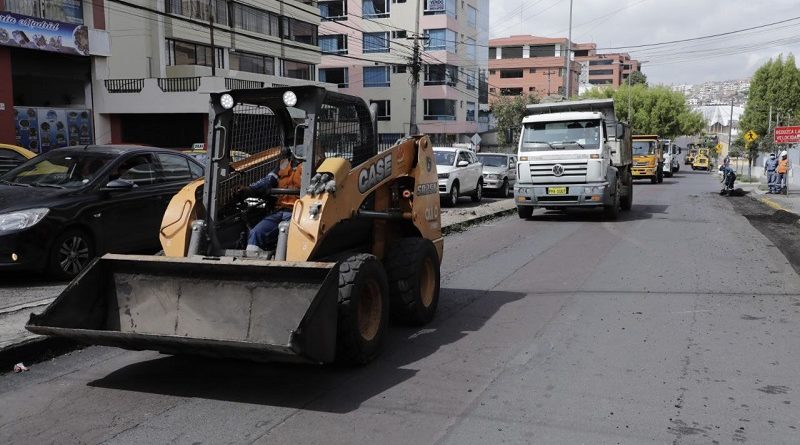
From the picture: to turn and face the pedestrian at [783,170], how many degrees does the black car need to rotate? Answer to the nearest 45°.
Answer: approximately 135° to its left

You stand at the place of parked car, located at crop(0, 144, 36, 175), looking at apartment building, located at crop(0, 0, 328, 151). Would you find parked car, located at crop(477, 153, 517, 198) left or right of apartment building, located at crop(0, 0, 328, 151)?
right

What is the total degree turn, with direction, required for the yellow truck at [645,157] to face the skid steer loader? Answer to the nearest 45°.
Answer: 0° — it already faces it

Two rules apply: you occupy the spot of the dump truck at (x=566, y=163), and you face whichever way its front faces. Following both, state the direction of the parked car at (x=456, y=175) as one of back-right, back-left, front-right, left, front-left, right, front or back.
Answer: back-right

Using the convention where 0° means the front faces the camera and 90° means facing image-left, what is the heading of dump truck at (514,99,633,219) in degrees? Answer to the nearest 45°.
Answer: approximately 0°

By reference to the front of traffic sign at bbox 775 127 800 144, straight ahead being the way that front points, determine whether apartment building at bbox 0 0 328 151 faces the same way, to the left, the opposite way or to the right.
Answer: to the left

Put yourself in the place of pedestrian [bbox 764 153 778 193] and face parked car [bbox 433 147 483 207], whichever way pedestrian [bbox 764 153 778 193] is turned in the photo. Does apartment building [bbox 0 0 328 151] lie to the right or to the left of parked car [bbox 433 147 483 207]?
right

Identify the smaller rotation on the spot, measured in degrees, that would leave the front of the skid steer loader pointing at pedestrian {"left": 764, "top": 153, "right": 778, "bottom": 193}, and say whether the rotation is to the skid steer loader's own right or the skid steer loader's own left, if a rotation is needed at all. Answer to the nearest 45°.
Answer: approximately 180°
